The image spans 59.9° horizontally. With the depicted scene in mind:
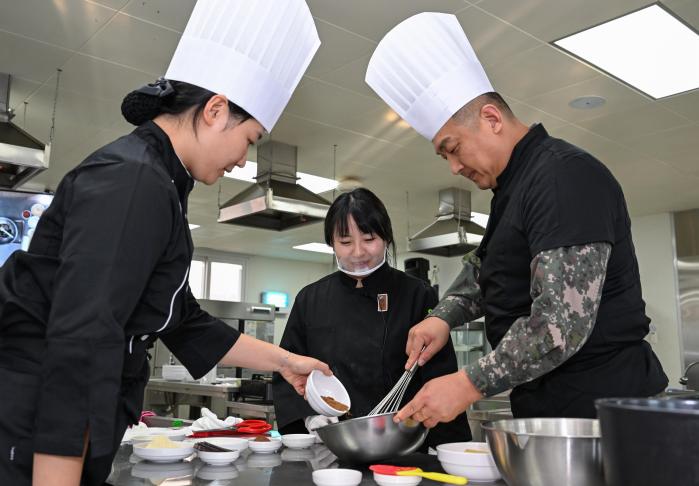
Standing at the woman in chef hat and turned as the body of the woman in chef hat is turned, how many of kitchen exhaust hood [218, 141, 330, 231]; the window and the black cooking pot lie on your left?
2

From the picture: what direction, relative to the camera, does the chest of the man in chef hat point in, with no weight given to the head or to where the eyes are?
to the viewer's left

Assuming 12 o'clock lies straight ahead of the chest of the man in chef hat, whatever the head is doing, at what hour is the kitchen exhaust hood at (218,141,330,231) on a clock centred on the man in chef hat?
The kitchen exhaust hood is roughly at 2 o'clock from the man in chef hat.

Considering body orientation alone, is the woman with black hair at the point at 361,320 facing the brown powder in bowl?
yes

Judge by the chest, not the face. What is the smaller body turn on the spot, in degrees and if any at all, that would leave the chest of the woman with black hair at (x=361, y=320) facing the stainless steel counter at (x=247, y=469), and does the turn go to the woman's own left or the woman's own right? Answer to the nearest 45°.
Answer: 0° — they already face it

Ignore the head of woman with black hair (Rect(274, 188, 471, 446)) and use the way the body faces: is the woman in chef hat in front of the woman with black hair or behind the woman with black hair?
in front

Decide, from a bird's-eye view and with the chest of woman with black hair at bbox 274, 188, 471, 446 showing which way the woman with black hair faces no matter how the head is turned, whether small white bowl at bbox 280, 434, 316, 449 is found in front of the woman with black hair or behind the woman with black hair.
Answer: in front

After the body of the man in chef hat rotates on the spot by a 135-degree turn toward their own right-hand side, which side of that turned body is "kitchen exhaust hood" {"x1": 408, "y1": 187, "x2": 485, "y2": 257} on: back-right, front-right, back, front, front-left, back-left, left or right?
front-left

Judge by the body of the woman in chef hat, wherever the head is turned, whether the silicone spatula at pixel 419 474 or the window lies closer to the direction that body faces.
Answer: the silicone spatula

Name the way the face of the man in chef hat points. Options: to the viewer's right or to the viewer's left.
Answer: to the viewer's left

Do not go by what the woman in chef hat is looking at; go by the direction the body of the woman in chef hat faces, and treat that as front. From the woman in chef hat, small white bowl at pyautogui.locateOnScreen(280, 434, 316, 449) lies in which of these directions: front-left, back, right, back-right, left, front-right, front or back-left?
front-left

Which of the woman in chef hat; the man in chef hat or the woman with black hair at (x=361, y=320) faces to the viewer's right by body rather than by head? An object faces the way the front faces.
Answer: the woman in chef hat

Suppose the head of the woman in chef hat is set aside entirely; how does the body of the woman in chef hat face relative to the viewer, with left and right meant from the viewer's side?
facing to the right of the viewer

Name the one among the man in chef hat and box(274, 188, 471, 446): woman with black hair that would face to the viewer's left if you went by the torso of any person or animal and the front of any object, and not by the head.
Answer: the man in chef hat

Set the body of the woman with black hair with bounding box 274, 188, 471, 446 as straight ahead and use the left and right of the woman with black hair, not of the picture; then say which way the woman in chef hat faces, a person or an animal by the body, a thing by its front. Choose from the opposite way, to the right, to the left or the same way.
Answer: to the left

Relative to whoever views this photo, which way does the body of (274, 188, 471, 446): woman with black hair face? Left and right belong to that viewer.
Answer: facing the viewer

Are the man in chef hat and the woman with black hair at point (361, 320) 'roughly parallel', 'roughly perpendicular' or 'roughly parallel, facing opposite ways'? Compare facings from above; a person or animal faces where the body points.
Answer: roughly perpendicular

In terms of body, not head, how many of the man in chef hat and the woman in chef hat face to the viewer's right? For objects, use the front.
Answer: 1
